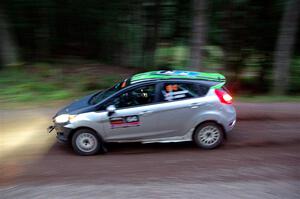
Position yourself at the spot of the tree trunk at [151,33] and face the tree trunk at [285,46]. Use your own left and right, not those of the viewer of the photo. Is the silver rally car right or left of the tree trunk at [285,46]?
right

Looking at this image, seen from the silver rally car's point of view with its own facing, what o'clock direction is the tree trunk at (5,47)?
The tree trunk is roughly at 2 o'clock from the silver rally car.

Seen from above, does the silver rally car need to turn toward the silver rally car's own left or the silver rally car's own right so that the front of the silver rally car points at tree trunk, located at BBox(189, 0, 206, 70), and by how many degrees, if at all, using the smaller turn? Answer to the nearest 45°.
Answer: approximately 90° to the silver rally car's own right

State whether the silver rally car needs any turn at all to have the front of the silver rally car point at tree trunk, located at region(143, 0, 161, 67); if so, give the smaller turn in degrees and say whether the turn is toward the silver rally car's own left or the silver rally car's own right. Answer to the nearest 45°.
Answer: approximately 90° to the silver rally car's own right

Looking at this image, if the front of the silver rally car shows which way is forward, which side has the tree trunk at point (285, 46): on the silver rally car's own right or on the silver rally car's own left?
on the silver rally car's own right

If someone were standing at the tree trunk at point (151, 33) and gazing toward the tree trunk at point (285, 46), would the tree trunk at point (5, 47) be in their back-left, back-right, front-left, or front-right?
back-right

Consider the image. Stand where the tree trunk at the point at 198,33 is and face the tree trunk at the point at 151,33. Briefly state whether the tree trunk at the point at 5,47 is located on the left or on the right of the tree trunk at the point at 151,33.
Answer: left

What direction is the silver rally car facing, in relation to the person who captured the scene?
facing to the left of the viewer
